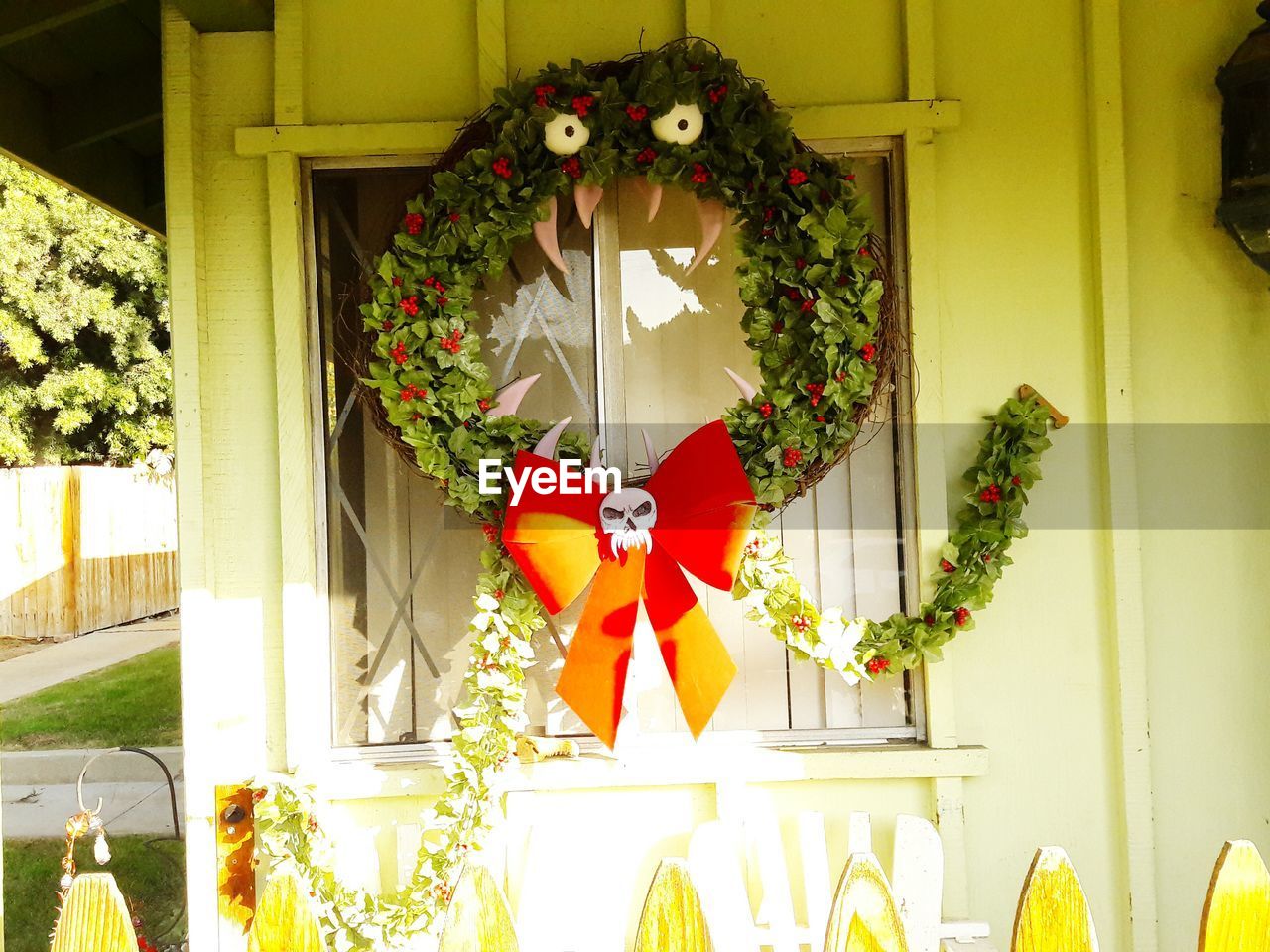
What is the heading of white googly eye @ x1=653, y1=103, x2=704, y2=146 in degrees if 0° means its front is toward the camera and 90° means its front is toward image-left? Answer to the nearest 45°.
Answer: approximately 0°

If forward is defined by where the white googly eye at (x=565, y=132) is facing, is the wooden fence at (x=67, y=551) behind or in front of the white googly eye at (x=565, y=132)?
behind

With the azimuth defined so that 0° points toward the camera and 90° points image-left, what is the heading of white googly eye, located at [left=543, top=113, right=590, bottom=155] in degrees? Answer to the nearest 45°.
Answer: approximately 0°

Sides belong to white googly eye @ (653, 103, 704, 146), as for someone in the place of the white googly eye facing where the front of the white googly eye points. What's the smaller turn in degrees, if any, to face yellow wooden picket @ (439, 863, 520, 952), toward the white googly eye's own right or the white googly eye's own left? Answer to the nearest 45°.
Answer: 0° — it already faces it

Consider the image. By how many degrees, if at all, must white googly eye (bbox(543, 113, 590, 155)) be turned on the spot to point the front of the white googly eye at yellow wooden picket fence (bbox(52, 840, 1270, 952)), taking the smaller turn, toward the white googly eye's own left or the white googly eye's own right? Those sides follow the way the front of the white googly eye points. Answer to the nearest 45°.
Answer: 0° — it already faces it

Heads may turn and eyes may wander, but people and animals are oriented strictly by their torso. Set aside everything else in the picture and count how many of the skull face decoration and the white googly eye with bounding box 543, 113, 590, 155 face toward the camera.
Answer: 2
